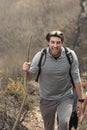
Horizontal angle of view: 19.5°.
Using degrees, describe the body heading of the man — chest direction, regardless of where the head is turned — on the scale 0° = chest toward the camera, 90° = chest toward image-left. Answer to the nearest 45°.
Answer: approximately 0°
